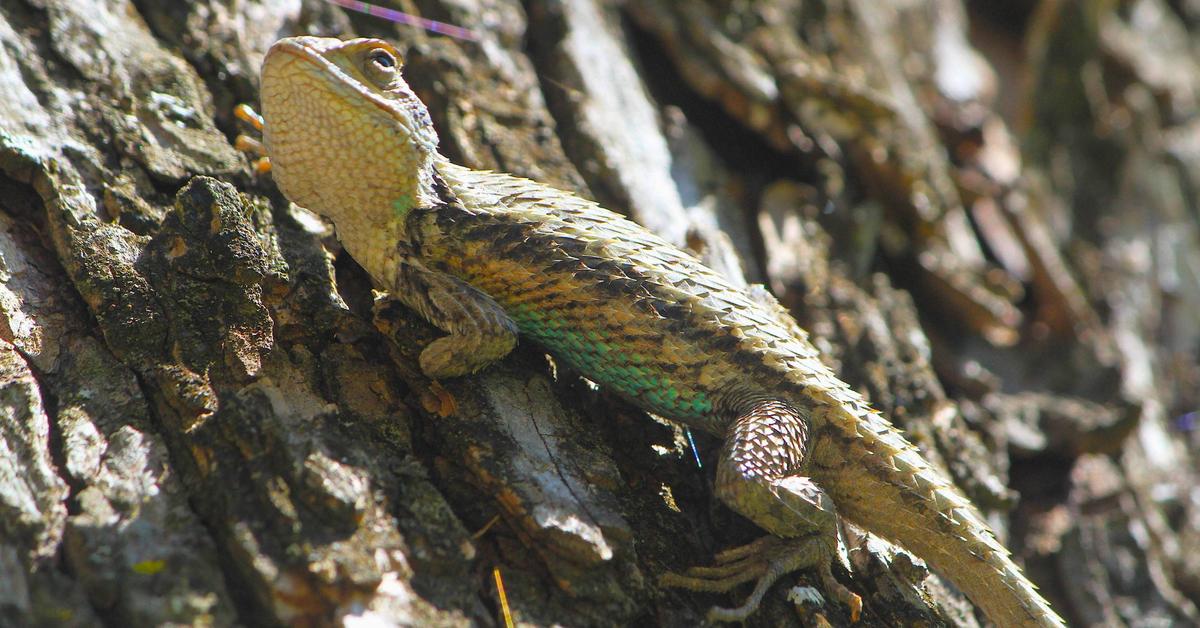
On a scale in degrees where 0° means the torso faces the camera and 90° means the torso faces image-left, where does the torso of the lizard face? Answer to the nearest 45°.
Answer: approximately 90°
